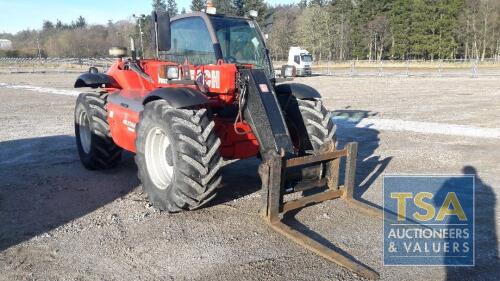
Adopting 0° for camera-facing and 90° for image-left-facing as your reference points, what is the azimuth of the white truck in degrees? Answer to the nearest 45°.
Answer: approximately 315°

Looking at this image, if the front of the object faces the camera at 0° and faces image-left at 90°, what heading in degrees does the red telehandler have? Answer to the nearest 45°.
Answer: approximately 315°
